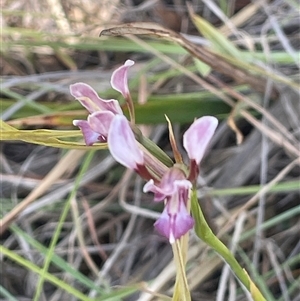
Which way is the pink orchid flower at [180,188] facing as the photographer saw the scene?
facing the viewer
